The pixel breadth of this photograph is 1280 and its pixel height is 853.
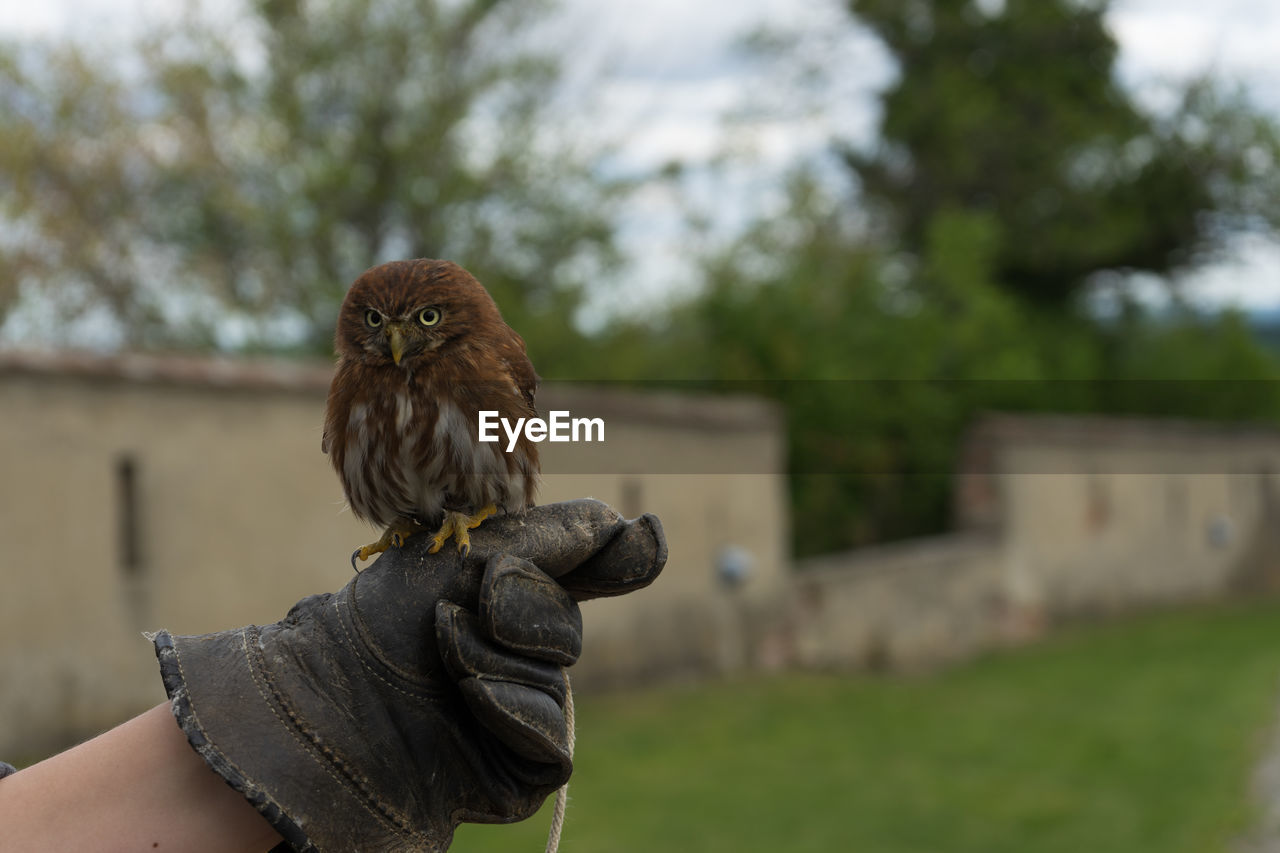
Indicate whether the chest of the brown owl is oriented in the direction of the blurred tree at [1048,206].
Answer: no

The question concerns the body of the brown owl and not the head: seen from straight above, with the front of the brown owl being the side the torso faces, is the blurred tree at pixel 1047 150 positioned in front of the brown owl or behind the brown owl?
behind

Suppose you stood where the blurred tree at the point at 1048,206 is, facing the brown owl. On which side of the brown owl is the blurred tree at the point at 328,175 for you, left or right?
right

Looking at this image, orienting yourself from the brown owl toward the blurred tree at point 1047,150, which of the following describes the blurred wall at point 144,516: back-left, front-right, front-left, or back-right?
front-left

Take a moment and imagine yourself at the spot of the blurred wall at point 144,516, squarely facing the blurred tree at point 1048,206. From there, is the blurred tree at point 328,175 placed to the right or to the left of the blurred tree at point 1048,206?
left

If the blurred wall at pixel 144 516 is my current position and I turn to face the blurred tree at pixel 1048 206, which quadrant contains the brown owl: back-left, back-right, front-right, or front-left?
back-right

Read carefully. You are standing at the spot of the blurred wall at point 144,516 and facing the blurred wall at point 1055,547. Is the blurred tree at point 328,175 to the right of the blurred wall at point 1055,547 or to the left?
left

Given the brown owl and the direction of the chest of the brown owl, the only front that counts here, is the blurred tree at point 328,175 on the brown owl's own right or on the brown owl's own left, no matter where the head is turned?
on the brown owl's own right

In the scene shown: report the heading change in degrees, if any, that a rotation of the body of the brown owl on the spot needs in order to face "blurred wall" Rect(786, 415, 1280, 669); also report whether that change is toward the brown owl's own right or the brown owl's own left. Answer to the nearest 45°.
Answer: approximately 180°

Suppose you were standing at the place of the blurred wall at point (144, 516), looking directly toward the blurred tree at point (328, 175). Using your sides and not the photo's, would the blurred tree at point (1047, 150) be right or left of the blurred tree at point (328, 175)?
right

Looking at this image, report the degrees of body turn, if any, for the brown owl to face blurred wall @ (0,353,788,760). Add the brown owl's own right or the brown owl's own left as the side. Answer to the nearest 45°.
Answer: approximately 135° to the brown owl's own right

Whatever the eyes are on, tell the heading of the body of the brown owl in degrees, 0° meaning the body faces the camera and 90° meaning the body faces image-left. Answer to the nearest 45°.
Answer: approximately 45°

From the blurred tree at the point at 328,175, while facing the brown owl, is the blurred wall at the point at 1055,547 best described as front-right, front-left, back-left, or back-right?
front-left
